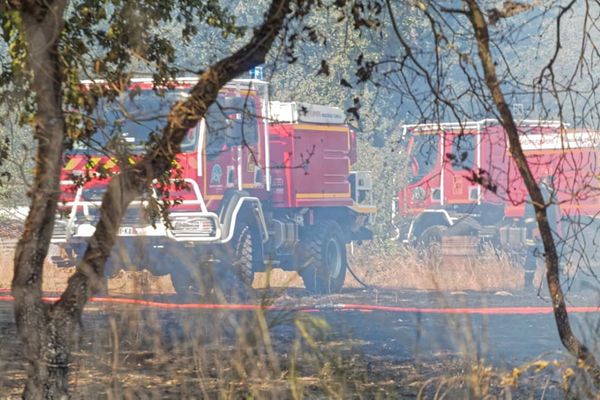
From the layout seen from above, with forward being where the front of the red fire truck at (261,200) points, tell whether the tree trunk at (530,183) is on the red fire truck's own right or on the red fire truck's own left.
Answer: on the red fire truck's own left

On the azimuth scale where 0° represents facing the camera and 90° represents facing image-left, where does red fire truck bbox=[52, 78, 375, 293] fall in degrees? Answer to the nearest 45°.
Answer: approximately 45°
